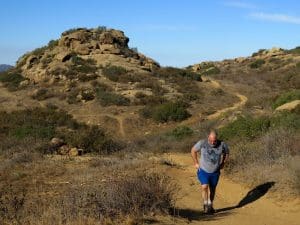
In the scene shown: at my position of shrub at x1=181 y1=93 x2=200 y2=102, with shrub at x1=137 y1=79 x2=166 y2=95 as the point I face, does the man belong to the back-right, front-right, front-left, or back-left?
back-left

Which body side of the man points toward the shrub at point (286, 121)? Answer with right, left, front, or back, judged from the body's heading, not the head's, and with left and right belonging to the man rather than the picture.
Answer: back

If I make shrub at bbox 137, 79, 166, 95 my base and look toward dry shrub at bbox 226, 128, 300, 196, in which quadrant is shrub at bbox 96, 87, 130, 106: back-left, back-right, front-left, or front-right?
front-right

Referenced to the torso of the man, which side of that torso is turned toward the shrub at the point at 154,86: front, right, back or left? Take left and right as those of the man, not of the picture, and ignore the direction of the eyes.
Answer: back

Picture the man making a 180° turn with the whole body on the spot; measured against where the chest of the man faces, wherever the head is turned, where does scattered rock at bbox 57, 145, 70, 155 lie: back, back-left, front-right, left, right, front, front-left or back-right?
front-left

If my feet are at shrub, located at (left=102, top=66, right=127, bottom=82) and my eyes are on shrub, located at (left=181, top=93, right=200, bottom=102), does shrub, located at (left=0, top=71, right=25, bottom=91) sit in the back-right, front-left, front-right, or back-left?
back-right

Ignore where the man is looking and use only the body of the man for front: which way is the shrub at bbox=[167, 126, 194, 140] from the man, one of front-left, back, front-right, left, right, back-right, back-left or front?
back

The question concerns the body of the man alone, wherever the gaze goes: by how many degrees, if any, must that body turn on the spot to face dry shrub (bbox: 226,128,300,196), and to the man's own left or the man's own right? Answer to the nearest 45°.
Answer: approximately 135° to the man's own left

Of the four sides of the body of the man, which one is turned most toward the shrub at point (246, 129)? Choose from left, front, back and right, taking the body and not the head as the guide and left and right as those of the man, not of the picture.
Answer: back

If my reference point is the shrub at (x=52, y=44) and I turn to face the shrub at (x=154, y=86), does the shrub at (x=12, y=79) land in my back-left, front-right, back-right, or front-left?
back-right

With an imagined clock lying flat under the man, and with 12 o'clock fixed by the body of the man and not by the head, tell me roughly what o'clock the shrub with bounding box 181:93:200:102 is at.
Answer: The shrub is roughly at 6 o'clock from the man.

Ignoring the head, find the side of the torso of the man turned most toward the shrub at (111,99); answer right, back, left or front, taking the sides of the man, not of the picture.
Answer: back

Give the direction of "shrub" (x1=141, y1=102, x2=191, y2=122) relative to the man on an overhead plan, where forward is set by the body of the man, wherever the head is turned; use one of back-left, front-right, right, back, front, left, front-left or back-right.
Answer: back

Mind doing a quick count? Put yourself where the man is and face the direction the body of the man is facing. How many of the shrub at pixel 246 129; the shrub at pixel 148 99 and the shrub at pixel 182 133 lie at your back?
3

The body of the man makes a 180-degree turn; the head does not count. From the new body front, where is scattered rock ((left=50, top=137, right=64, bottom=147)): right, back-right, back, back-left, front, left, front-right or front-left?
front-left

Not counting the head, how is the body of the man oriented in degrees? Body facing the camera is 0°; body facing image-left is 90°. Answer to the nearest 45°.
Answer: approximately 0°
